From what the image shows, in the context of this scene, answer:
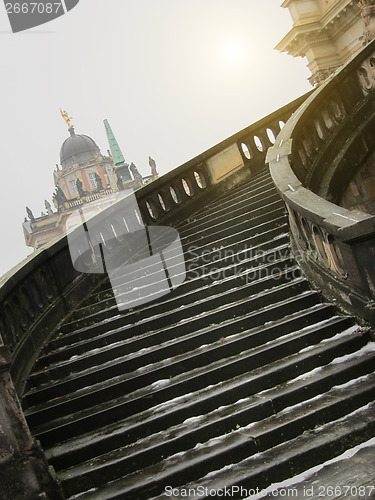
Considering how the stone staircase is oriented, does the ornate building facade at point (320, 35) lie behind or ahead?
behind

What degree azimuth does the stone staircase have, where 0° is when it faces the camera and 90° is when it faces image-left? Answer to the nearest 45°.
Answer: approximately 0°

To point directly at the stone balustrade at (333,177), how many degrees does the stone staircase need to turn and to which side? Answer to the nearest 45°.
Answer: approximately 135° to its left
